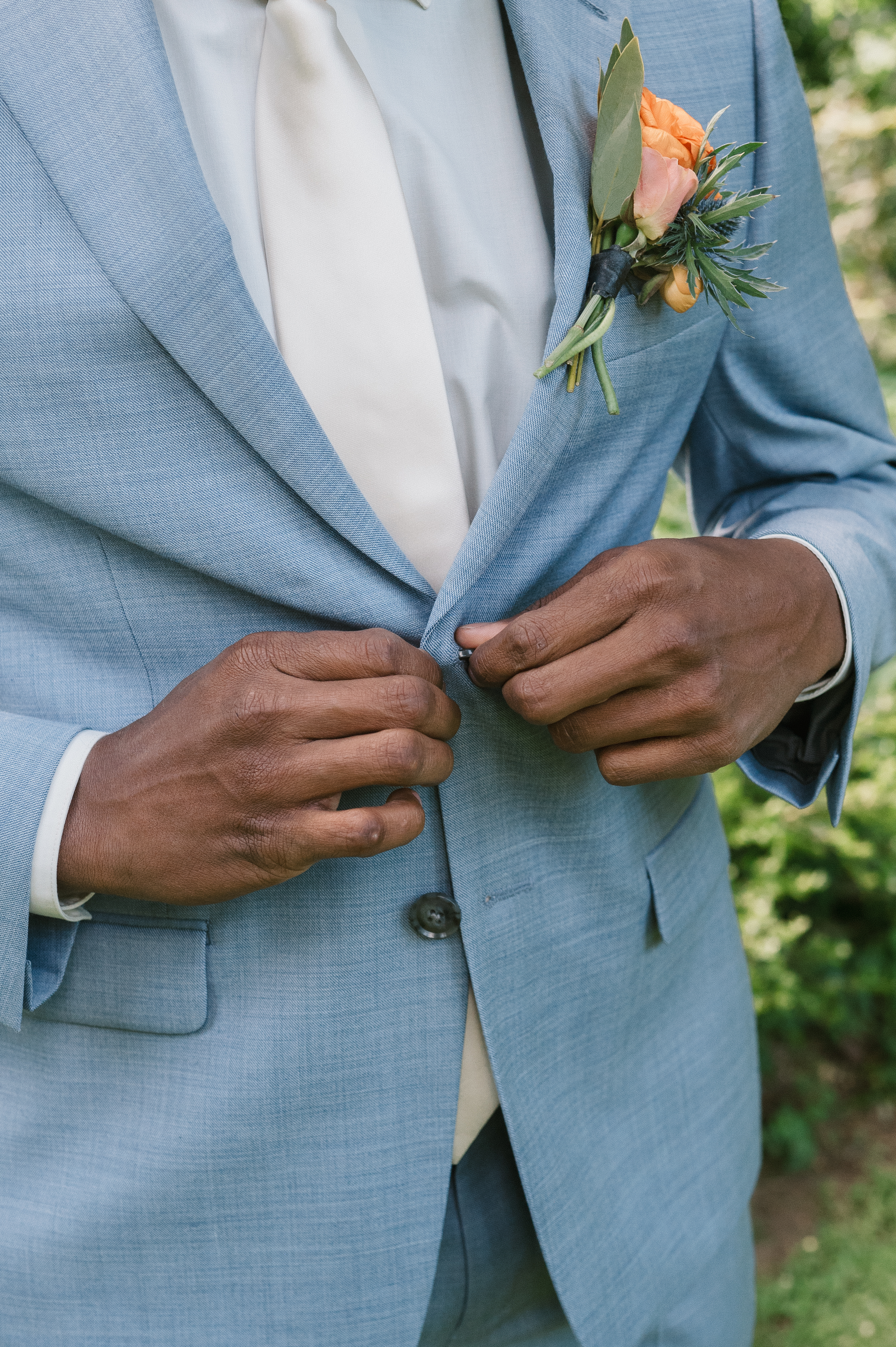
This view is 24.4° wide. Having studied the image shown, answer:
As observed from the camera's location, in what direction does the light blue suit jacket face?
facing the viewer and to the right of the viewer
